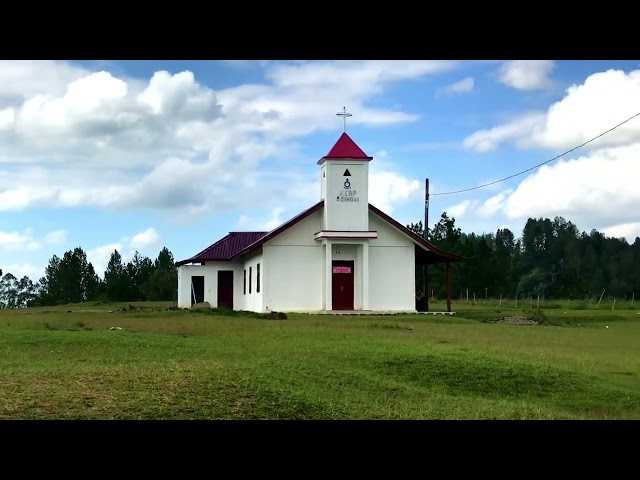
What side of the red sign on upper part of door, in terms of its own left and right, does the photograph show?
front

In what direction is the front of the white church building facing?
toward the camera
